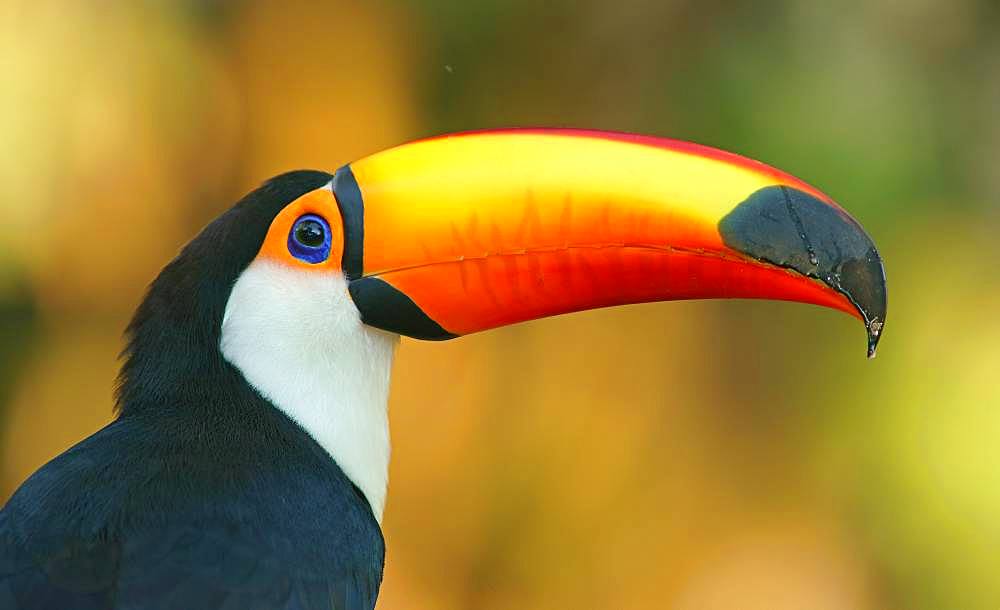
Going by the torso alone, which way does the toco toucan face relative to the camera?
to the viewer's right
